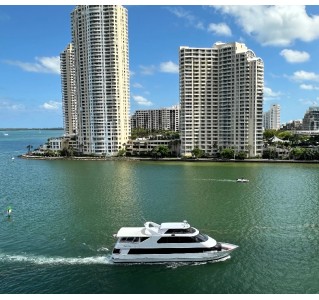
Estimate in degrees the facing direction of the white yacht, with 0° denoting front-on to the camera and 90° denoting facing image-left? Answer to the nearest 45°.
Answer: approximately 270°
